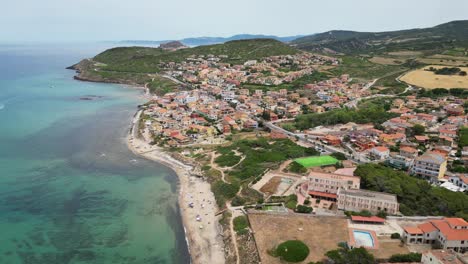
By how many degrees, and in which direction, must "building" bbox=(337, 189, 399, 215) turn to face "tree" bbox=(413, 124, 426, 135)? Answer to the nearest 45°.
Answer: approximately 180°

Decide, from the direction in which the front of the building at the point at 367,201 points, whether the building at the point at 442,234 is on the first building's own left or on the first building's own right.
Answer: on the first building's own left

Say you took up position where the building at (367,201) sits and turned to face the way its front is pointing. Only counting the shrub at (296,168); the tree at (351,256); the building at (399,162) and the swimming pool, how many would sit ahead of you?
2

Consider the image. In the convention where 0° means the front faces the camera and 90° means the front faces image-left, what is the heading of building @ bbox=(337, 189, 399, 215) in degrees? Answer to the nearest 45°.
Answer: approximately 0°

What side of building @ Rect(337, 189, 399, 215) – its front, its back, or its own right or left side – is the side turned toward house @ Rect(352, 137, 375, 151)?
back

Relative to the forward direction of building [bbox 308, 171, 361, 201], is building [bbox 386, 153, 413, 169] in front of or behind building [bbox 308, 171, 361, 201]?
behind

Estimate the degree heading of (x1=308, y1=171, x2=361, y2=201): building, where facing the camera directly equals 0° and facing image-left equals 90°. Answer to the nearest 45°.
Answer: approximately 45°

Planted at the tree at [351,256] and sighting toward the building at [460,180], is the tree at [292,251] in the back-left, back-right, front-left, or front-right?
back-left

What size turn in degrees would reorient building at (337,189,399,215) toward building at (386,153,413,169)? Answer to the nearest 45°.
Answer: approximately 180°

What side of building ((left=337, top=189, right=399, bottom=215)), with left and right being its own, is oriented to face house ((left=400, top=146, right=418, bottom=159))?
back

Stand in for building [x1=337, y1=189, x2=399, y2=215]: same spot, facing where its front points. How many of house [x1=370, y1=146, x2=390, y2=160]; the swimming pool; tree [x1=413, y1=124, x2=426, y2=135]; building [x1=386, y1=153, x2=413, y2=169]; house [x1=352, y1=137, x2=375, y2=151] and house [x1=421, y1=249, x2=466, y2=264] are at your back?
4

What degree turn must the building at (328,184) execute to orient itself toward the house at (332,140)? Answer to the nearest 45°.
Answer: approximately 135° to its right

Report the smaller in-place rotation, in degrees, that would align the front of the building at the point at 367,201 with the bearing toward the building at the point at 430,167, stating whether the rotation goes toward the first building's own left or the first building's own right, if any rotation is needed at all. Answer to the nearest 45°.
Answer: approximately 135° to the first building's own left

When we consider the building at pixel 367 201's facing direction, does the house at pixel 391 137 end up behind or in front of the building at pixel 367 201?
behind

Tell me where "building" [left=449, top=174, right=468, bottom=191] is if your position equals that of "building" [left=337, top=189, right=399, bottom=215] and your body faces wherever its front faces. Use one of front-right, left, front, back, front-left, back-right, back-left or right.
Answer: back-left

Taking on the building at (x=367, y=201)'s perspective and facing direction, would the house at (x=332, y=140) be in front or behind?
behind
